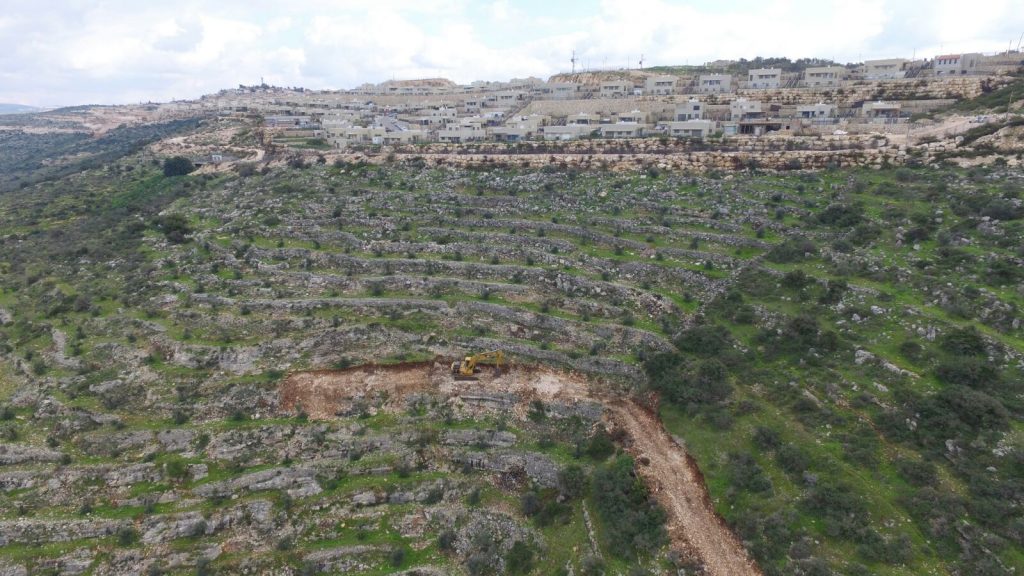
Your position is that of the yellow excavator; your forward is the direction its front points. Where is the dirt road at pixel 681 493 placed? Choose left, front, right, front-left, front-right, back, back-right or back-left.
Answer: front-right

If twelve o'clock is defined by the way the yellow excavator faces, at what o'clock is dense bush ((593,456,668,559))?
The dense bush is roughly at 2 o'clock from the yellow excavator.

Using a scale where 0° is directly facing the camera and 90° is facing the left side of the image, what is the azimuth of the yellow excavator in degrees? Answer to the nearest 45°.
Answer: approximately 270°

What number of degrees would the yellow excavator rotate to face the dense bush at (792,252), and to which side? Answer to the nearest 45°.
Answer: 0° — it already faces it

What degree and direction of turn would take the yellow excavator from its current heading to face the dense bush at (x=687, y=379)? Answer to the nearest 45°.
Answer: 0° — it already faces it

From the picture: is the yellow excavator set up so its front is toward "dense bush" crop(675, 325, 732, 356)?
yes
